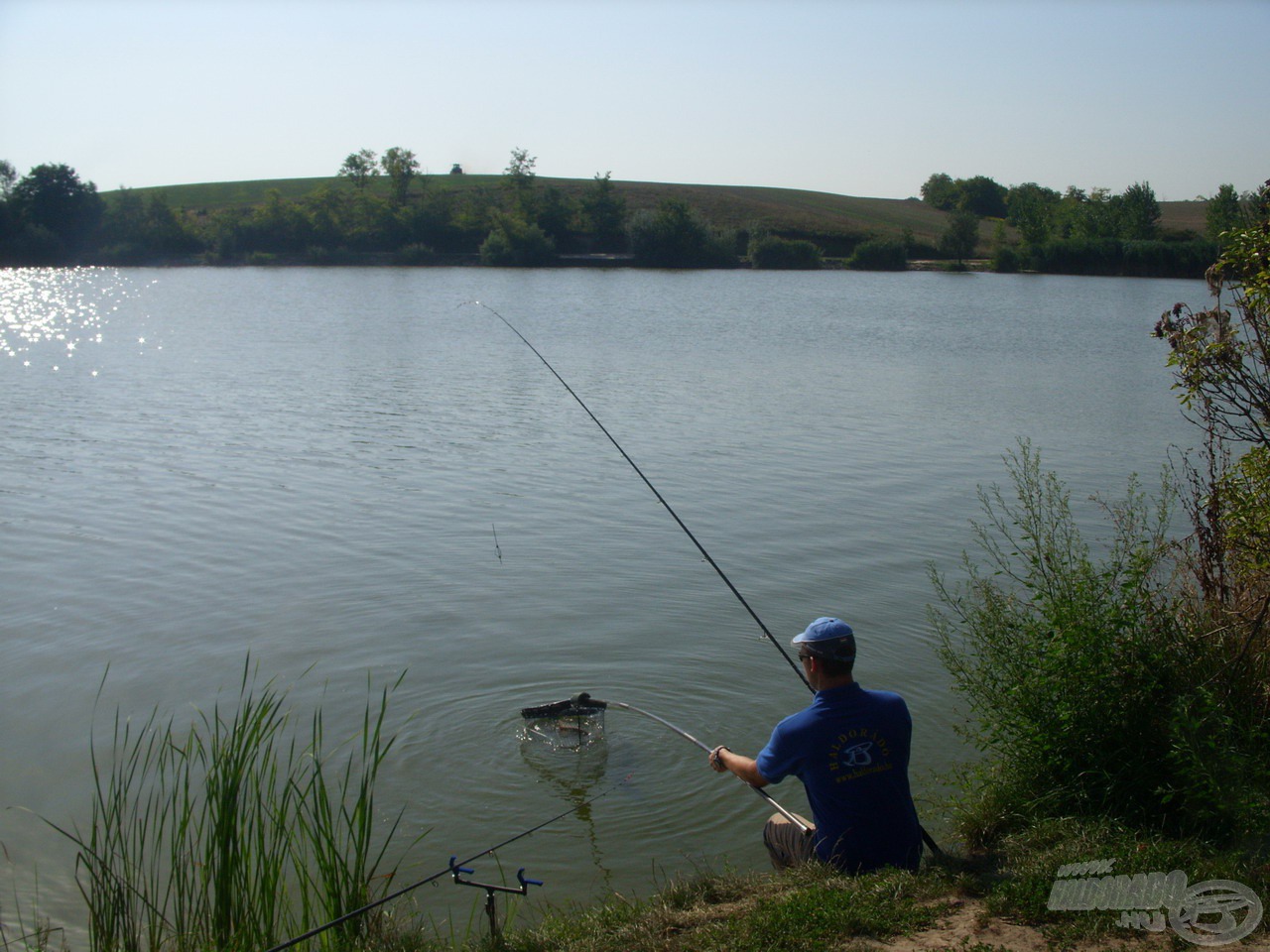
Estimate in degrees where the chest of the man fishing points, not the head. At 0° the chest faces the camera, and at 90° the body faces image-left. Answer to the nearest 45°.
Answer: approximately 135°

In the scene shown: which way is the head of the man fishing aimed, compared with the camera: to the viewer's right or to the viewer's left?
to the viewer's left

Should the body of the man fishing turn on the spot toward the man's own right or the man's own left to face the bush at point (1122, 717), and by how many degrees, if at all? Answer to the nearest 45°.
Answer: approximately 90° to the man's own right
